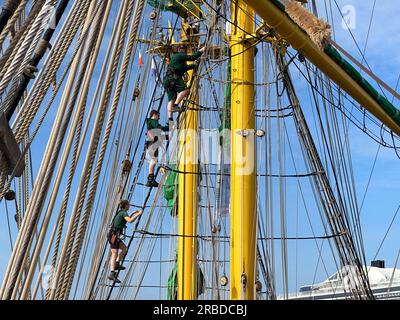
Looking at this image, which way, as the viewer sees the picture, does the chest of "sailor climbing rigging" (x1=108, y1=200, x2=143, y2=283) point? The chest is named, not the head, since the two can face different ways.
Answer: to the viewer's right

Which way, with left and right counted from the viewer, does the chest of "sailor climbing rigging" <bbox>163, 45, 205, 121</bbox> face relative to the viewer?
facing away from the viewer and to the right of the viewer

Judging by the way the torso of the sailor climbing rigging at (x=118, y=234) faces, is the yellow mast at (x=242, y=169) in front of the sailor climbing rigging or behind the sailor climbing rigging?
in front

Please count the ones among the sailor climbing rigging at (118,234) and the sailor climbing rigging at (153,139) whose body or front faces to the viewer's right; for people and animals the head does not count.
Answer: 2

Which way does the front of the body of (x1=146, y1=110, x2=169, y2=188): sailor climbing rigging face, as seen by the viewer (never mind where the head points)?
to the viewer's right

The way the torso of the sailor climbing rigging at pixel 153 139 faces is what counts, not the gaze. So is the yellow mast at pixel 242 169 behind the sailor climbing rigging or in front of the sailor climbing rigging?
in front
